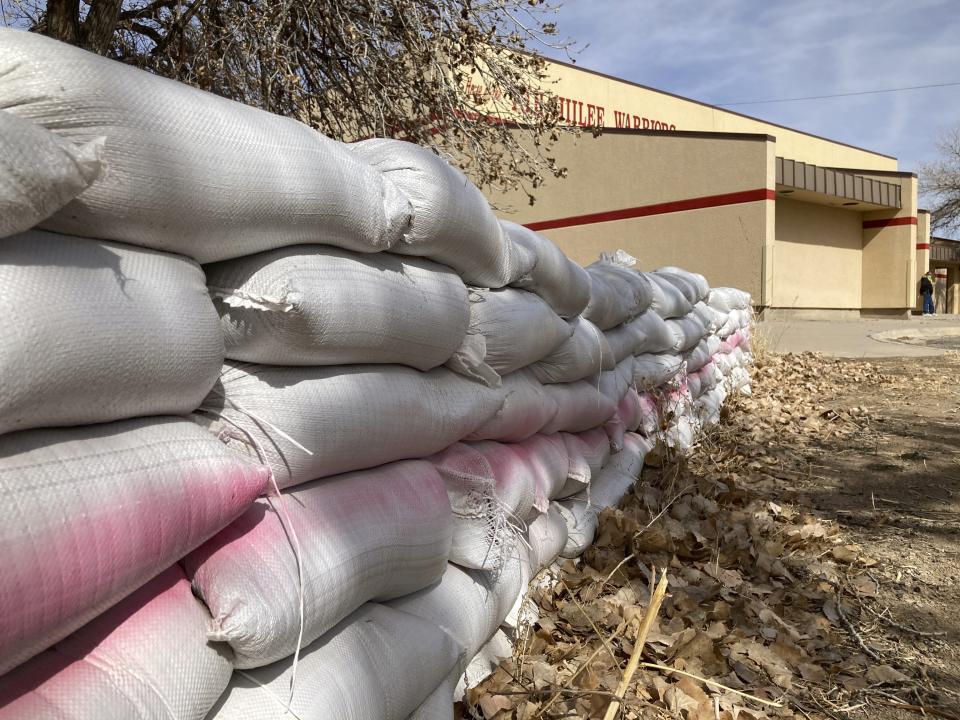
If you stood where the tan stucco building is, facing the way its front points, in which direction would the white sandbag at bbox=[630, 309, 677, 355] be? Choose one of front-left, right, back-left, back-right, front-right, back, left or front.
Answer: front-right

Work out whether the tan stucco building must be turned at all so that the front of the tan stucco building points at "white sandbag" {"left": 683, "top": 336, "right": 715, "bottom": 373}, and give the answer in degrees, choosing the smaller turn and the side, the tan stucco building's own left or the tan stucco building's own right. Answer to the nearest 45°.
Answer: approximately 45° to the tan stucco building's own right

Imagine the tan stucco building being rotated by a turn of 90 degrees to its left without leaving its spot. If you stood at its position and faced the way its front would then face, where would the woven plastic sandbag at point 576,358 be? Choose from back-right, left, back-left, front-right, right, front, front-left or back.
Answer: back-right

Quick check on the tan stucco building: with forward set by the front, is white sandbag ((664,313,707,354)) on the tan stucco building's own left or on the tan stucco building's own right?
on the tan stucco building's own right

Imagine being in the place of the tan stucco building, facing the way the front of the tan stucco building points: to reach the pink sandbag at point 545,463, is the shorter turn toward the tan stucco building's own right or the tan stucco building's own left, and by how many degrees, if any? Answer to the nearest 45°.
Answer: approximately 45° to the tan stucco building's own right

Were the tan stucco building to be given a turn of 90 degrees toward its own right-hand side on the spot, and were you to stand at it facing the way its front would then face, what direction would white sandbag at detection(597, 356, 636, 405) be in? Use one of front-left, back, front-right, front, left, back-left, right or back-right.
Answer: front-left

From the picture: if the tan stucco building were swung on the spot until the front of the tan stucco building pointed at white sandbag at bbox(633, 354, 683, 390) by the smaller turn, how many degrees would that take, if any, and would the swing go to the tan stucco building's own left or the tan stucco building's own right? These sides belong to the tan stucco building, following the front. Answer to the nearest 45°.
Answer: approximately 45° to the tan stucco building's own right

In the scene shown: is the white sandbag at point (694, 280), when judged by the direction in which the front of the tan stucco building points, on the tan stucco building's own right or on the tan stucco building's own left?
on the tan stucco building's own right

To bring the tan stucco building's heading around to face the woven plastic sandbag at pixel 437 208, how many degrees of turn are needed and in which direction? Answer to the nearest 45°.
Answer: approximately 45° to its right

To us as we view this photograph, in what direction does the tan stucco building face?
facing the viewer and to the right of the viewer

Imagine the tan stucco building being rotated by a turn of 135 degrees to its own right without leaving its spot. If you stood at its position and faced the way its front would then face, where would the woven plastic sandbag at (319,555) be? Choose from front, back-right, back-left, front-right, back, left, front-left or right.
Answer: left

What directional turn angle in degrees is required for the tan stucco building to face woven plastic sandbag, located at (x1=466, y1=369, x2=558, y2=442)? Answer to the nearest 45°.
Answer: approximately 45° to its right

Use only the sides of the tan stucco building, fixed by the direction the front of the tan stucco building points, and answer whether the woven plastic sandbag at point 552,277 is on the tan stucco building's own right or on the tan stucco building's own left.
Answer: on the tan stucco building's own right

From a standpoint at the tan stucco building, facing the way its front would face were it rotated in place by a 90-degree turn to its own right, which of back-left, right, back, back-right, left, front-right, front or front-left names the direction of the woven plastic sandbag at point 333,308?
front-left

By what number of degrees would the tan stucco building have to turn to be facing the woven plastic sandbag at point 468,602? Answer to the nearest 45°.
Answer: approximately 45° to its right
